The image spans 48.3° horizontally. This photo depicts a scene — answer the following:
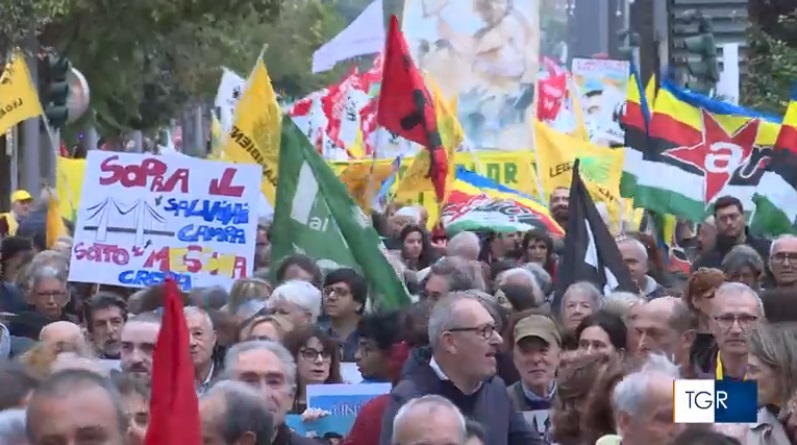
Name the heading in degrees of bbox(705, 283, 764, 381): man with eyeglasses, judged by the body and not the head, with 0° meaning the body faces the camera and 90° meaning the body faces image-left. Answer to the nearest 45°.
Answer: approximately 0°

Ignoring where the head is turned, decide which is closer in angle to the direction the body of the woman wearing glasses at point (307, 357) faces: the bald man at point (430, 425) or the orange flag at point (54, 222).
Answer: the bald man

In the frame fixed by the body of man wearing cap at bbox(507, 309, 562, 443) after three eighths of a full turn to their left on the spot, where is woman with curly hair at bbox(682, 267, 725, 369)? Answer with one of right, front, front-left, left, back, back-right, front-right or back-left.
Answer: front

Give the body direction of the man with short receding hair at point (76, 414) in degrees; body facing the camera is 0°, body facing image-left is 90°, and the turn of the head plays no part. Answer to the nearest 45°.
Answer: approximately 0°

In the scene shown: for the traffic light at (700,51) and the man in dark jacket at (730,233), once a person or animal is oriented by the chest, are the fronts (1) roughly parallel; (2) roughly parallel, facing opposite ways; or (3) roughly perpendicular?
roughly perpendicular

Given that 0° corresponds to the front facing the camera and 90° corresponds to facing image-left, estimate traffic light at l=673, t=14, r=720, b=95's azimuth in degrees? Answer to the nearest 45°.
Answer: approximately 90°
